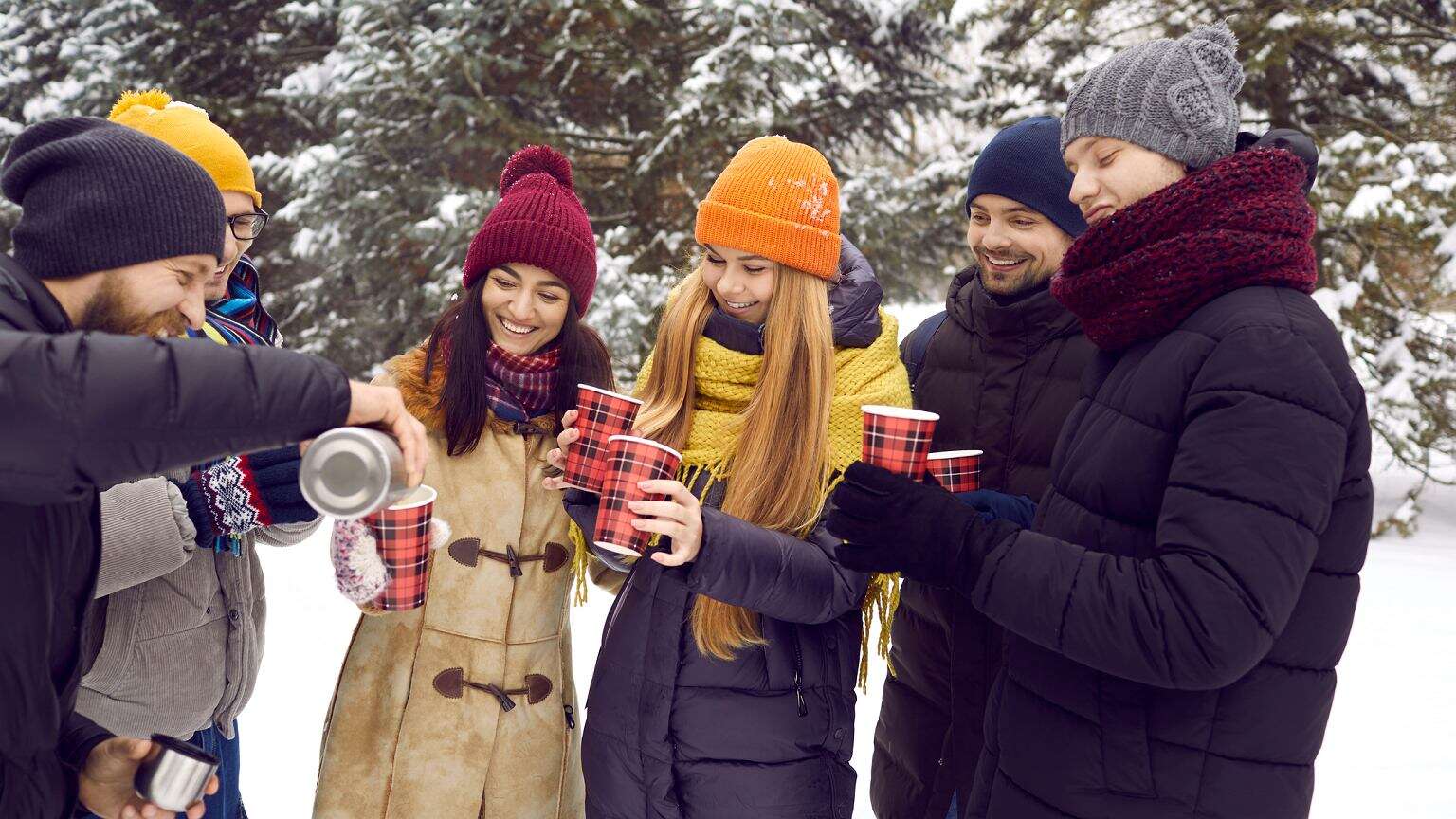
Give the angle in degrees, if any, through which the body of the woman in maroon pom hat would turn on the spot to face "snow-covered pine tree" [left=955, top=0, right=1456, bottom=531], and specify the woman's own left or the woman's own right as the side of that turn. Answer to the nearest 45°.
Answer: approximately 135° to the woman's own left

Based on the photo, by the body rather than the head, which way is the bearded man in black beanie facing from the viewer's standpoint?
to the viewer's right

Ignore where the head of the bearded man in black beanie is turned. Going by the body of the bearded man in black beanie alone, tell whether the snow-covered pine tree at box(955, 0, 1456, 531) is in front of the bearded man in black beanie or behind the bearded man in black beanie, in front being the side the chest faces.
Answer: in front

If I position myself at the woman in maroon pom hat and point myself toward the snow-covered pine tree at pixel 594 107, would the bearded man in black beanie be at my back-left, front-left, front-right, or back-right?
back-left

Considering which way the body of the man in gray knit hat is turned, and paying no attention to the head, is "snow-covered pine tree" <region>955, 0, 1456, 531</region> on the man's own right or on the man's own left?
on the man's own right

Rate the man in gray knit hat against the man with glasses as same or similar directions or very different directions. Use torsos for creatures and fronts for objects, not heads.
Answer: very different directions

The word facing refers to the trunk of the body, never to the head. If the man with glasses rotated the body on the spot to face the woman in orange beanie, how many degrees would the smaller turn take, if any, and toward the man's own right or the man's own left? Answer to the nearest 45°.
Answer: approximately 45° to the man's own left

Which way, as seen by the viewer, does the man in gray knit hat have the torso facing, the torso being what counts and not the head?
to the viewer's left

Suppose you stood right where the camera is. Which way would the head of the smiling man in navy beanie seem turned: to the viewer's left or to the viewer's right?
to the viewer's left
